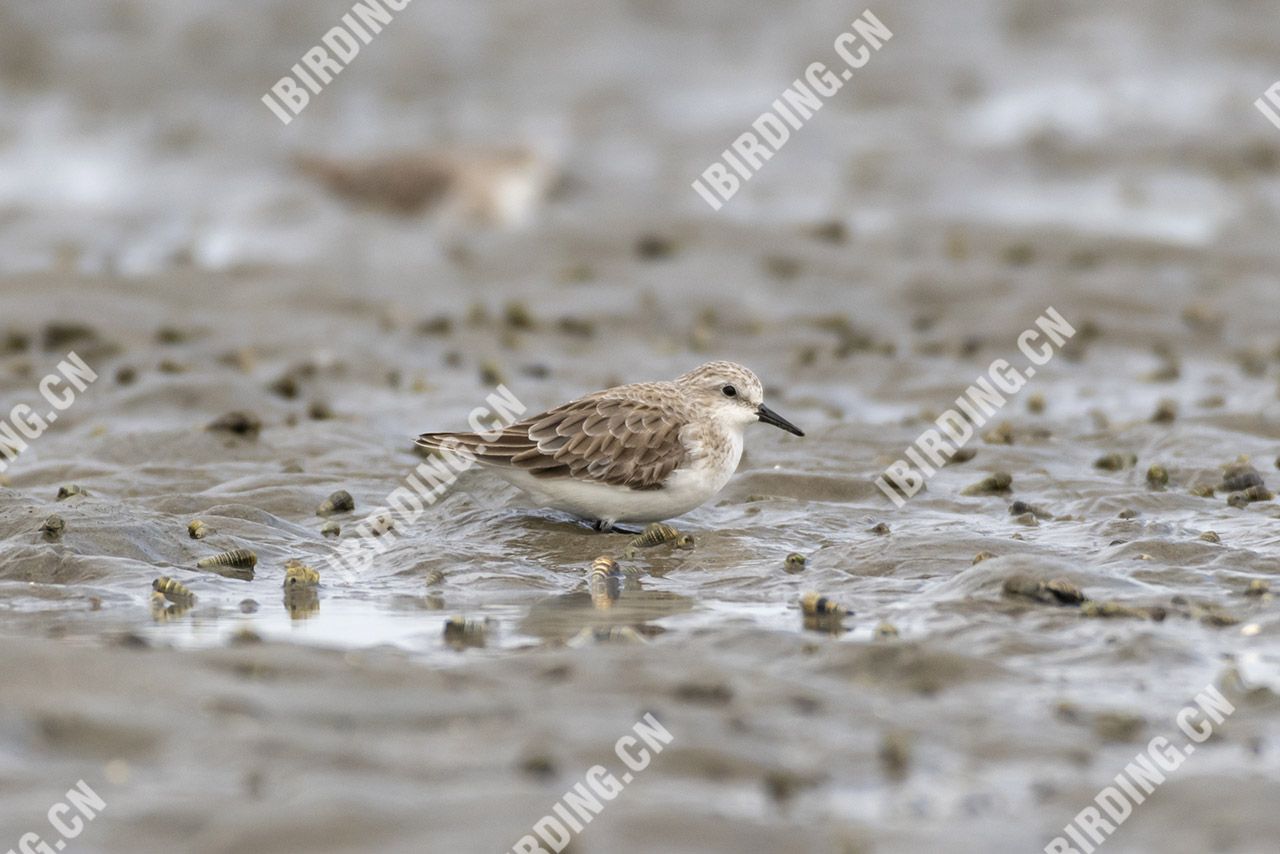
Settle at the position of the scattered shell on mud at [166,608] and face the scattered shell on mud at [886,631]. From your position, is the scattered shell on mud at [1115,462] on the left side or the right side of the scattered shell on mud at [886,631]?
left

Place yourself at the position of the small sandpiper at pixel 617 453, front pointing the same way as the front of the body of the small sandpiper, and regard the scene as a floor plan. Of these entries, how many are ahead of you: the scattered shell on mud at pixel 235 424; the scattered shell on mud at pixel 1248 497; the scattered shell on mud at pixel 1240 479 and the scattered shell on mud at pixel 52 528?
2

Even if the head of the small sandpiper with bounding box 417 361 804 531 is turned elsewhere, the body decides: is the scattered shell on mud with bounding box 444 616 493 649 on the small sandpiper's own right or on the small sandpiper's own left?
on the small sandpiper's own right

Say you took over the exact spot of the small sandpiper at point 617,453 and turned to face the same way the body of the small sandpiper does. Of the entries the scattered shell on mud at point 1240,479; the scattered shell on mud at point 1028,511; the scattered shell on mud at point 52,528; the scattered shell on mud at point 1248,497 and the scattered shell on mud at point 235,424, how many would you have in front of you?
3

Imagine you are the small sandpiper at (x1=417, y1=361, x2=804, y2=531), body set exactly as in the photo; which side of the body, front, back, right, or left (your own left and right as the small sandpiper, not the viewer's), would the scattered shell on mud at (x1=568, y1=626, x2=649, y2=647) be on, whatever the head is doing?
right

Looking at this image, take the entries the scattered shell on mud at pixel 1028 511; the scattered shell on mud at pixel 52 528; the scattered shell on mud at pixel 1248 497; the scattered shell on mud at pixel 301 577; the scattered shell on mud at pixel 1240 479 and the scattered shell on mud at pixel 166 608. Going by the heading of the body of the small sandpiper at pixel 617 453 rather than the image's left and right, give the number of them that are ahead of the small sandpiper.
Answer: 3

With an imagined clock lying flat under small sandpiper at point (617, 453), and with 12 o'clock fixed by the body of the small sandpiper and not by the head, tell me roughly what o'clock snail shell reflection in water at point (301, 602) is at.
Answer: The snail shell reflection in water is roughly at 5 o'clock from the small sandpiper.

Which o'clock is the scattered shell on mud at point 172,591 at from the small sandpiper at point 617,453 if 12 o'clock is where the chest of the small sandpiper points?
The scattered shell on mud is roughly at 5 o'clock from the small sandpiper.

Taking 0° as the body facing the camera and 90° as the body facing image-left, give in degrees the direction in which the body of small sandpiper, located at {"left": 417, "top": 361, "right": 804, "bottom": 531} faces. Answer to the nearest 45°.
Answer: approximately 270°
